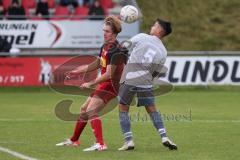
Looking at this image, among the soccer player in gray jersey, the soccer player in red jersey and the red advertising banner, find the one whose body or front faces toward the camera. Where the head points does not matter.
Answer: the red advertising banner

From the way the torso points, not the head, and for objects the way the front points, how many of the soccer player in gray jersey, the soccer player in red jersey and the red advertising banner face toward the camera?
1

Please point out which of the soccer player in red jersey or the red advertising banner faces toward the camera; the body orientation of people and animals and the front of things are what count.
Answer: the red advertising banner

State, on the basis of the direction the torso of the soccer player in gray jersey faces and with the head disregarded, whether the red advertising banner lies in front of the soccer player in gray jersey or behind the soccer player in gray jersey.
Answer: in front

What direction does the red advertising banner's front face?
toward the camera

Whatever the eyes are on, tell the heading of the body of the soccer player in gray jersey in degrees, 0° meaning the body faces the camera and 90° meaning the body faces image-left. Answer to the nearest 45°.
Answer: approximately 180°

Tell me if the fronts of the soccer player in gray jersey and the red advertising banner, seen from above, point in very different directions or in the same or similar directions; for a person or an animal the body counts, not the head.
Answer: very different directions

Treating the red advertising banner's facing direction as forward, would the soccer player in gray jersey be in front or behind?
in front

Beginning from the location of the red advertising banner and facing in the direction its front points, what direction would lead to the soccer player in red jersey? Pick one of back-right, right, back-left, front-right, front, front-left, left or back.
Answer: front

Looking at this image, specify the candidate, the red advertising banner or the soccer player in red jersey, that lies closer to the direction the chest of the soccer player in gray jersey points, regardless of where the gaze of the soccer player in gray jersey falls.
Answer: the red advertising banner
